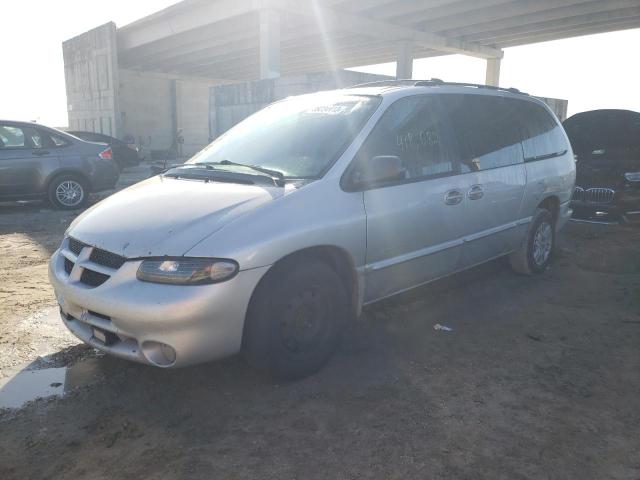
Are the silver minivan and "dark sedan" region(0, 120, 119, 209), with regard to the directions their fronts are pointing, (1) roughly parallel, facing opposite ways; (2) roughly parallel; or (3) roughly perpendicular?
roughly parallel

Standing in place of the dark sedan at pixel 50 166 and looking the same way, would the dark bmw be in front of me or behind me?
behind

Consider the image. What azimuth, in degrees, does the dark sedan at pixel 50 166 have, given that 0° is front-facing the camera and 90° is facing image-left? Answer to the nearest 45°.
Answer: approximately 90°

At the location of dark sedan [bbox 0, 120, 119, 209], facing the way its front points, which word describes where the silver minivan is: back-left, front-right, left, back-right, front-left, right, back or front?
left

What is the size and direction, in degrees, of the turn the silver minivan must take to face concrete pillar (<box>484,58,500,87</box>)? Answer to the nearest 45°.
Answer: approximately 135° to its right

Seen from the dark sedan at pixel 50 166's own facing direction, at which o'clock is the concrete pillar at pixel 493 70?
The concrete pillar is roughly at 5 o'clock from the dark sedan.

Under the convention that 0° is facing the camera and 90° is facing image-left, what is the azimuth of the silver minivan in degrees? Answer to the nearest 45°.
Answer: approximately 45°

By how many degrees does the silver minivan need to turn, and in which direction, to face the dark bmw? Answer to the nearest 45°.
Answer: approximately 180°

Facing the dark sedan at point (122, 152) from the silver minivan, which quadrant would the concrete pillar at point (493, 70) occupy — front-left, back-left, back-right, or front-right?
front-right

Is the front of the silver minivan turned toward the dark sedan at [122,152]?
no

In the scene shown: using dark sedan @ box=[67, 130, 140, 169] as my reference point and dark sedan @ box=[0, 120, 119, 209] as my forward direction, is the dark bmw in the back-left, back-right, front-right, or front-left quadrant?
front-left

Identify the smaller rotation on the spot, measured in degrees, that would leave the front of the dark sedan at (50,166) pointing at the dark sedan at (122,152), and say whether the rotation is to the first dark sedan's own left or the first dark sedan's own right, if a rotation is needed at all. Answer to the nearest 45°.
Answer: approximately 90° to the first dark sedan's own right

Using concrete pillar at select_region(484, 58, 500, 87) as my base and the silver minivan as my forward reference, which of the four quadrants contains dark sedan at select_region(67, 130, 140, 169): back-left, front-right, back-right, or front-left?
front-right

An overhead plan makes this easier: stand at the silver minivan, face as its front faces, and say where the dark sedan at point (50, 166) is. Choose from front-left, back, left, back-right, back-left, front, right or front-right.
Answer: right

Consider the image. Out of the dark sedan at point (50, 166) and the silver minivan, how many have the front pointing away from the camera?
0
